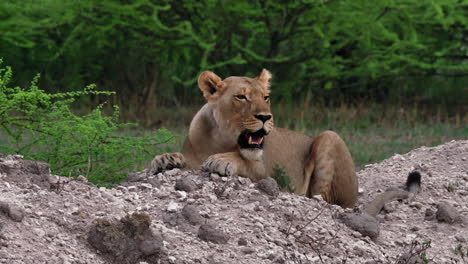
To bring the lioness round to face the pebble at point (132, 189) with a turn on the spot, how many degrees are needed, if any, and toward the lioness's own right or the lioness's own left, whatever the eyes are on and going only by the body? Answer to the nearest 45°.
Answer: approximately 45° to the lioness's own left

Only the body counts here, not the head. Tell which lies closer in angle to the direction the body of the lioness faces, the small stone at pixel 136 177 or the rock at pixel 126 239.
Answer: the small stone

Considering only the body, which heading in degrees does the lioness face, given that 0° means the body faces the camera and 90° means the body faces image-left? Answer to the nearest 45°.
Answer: approximately 90°

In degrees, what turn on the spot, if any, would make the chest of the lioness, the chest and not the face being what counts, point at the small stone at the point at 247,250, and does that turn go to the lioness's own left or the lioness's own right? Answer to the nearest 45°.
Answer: approximately 90° to the lioness's own left

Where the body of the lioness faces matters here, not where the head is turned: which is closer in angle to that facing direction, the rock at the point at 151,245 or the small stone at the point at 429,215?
the rock

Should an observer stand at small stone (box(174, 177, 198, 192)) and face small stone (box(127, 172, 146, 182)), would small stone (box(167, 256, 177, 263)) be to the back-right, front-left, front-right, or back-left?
back-left

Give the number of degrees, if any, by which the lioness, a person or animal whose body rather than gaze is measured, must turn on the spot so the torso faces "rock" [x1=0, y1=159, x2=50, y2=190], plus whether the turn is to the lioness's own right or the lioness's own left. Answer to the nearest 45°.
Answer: approximately 45° to the lioness's own right

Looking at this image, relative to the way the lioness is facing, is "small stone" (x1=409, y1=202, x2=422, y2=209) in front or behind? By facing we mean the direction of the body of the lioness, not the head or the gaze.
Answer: behind

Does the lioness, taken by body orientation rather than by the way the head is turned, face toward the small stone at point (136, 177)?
yes

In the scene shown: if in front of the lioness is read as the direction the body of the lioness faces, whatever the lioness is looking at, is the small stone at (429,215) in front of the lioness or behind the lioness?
behind

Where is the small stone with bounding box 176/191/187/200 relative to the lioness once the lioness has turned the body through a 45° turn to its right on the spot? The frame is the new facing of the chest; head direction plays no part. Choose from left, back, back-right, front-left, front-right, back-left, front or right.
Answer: left

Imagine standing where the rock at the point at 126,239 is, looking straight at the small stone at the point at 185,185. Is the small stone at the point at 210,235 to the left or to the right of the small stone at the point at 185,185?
right
